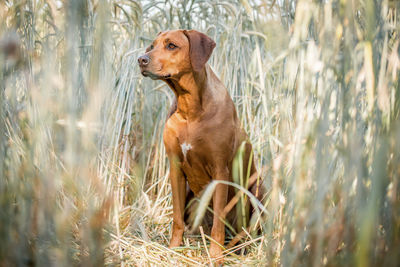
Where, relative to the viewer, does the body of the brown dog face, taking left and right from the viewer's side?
facing the viewer and to the left of the viewer
